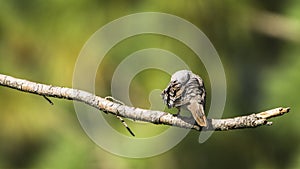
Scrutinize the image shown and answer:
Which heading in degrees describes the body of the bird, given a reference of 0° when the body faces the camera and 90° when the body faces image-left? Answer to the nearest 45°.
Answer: approximately 90°
